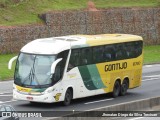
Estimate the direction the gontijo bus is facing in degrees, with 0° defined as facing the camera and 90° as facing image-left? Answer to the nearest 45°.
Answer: approximately 45°

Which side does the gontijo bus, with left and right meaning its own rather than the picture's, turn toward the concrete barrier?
left
